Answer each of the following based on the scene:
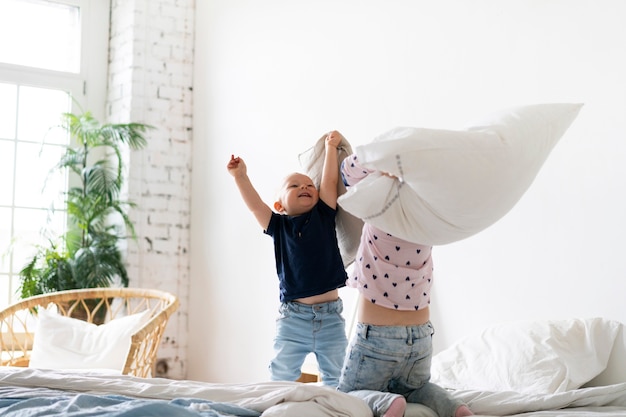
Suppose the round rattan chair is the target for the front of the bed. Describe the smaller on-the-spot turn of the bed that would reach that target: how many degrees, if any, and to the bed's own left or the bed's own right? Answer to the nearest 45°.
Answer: approximately 45° to the bed's own right

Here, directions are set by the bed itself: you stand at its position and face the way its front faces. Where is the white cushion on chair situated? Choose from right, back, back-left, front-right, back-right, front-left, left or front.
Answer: front-right

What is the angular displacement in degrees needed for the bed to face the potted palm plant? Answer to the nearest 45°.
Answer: approximately 45° to its right

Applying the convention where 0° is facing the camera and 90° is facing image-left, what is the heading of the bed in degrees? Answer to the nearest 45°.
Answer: approximately 90°
